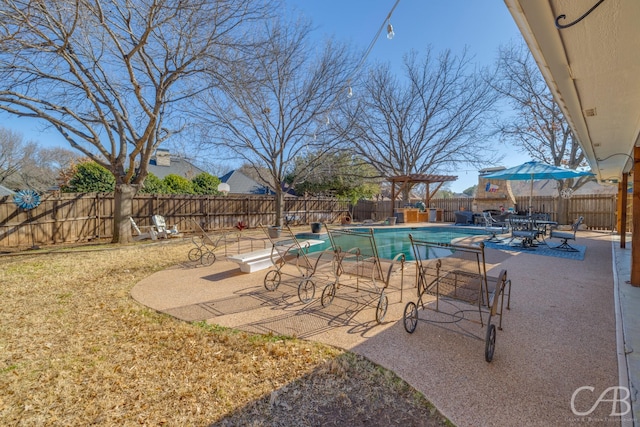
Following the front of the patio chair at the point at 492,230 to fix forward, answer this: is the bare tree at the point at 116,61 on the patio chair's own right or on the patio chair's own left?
on the patio chair's own right
